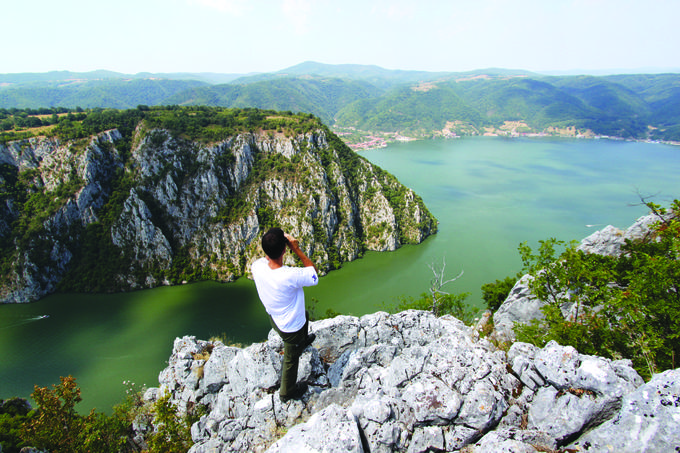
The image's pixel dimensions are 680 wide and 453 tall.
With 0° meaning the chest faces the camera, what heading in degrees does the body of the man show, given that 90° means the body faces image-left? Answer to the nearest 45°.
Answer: approximately 225°

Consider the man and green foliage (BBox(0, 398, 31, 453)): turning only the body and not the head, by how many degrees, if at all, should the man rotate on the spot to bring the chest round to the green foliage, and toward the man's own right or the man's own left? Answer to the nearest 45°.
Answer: approximately 90° to the man's own left

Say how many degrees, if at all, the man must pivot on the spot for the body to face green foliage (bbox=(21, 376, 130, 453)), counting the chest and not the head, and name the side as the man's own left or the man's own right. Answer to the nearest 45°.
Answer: approximately 90° to the man's own left

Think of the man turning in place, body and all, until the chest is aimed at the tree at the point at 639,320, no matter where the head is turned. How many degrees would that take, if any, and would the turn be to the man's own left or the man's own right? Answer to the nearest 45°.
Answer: approximately 45° to the man's own right
